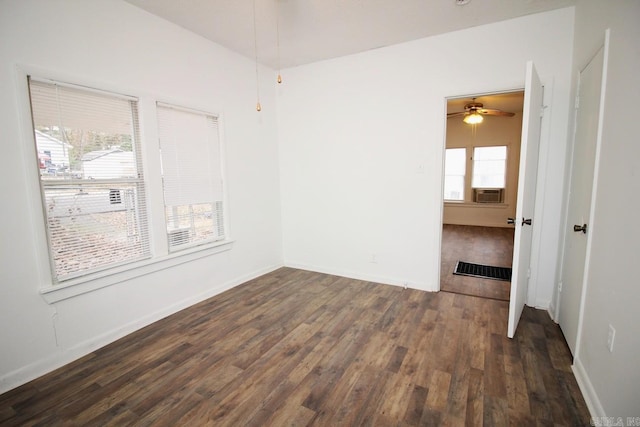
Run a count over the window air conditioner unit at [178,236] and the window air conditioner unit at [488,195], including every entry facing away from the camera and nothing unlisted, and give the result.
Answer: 0

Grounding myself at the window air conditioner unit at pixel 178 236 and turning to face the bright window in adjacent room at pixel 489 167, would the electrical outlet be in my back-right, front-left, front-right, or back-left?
front-right

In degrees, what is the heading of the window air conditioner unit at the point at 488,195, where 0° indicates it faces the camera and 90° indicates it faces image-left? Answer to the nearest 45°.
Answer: approximately 0°

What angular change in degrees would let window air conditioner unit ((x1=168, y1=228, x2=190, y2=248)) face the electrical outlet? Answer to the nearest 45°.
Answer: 0° — it already faces it

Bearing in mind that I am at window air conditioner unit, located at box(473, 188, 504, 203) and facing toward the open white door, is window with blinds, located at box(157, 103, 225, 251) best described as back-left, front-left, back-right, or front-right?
front-right

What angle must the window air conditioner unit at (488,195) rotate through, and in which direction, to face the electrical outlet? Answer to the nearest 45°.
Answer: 0° — it already faces it

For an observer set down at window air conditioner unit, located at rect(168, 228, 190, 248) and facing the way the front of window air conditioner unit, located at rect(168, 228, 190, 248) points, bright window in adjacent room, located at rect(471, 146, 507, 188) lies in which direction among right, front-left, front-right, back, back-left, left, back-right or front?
front-left

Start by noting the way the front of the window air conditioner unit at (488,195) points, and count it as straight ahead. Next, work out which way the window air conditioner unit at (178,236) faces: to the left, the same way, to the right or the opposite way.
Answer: to the left

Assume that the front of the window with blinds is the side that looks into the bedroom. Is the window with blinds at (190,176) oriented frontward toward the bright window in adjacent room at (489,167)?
no

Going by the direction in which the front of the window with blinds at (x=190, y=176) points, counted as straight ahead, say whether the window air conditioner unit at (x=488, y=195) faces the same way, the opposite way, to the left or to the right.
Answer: to the right

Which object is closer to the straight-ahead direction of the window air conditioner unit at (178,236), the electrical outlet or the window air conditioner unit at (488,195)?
the electrical outlet

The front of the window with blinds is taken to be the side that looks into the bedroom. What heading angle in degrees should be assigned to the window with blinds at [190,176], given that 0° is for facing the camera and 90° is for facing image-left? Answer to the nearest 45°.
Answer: approximately 315°

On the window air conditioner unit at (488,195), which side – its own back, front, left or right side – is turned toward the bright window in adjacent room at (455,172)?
right

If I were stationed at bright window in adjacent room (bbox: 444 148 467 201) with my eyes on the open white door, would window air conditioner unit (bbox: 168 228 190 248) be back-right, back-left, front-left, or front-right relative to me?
front-right

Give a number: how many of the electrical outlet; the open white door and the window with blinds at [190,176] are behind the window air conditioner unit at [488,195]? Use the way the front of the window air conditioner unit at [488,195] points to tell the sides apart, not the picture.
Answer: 0

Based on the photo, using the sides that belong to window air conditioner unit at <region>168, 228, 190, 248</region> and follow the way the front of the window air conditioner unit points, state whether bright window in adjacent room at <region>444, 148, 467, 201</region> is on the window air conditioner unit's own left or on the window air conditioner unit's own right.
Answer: on the window air conditioner unit's own left

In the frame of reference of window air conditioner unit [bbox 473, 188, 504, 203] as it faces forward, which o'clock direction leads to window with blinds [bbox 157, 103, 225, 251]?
The window with blinds is roughly at 1 o'clock from the window air conditioner unit.

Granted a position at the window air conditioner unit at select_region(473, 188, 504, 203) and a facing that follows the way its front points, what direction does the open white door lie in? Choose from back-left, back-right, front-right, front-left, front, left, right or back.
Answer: front

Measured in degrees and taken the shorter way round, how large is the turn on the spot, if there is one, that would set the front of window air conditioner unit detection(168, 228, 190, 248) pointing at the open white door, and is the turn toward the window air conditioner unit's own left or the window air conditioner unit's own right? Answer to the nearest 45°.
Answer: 0° — it already faces it

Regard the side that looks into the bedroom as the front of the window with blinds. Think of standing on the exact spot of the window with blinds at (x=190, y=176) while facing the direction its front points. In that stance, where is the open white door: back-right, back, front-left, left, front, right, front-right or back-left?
front
